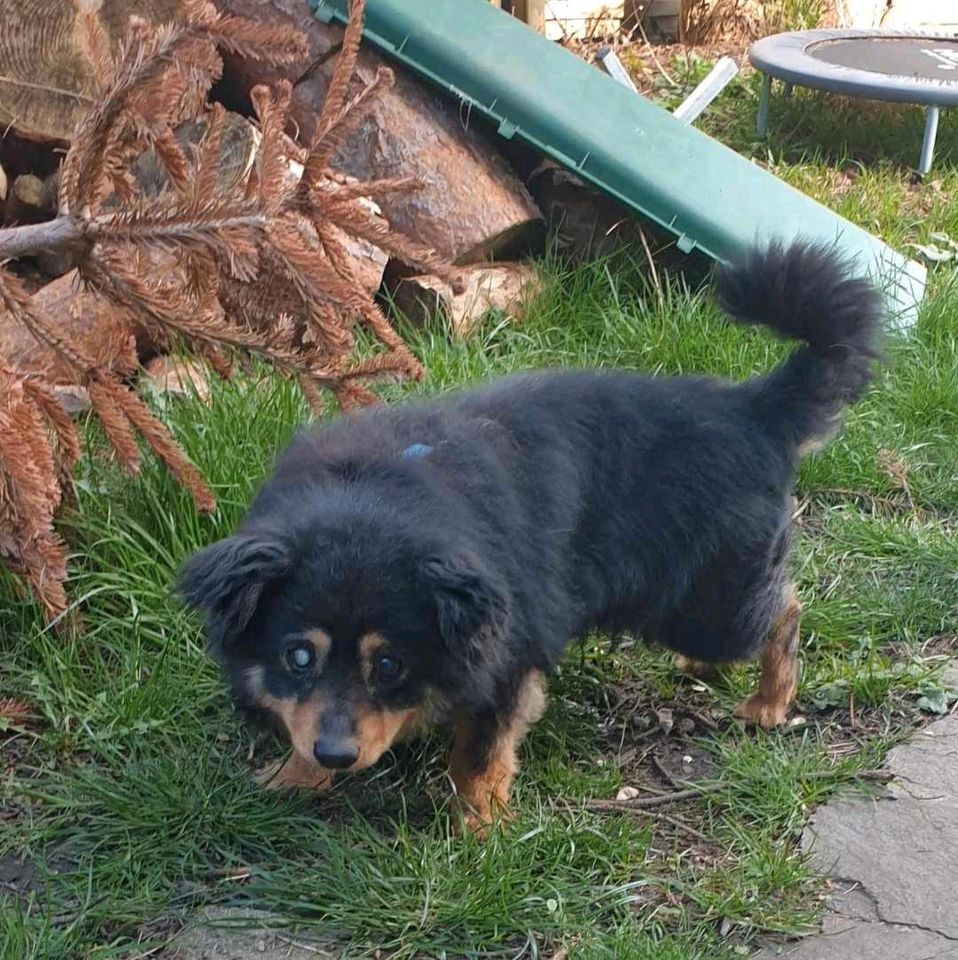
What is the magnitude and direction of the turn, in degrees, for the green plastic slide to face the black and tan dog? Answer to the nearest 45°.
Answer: approximately 90° to its right

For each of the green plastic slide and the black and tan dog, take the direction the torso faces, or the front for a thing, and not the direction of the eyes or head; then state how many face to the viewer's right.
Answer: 1

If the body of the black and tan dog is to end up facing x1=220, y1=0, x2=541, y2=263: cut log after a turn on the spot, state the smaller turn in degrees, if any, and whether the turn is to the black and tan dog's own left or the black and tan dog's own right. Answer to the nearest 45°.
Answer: approximately 135° to the black and tan dog's own right

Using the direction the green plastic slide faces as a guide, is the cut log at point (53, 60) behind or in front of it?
behind

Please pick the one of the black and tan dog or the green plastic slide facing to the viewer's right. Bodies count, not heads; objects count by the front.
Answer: the green plastic slide

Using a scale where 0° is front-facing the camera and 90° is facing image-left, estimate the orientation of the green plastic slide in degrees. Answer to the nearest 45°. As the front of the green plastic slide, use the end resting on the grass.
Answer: approximately 270°

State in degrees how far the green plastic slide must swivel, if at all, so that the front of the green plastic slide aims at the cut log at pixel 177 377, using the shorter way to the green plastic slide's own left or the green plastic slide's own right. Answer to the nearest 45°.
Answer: approximately 135° to the green plastic slide's own right

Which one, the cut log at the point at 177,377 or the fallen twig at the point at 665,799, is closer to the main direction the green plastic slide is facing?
the fallen twig

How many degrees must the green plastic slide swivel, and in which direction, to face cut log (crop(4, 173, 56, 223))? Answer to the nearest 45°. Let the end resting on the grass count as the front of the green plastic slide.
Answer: approximately 135° to its right

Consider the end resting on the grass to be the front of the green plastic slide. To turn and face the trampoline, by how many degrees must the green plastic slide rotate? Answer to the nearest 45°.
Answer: approximately 45° to its left

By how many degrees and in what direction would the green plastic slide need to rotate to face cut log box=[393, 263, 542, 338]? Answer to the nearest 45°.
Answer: approximately 135° to its right

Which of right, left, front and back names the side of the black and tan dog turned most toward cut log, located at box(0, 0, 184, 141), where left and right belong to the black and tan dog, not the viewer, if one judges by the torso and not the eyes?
right
